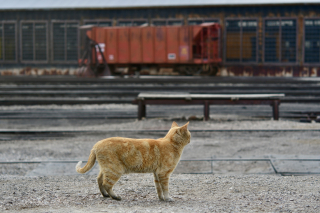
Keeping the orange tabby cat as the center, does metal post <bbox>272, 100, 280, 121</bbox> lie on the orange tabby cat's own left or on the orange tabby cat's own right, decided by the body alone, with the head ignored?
on the orange tabby cat's own left

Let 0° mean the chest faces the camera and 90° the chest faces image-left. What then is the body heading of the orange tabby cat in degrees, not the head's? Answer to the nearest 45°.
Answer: approximately 270°

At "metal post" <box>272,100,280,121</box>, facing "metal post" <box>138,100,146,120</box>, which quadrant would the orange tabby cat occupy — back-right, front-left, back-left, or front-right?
front-left

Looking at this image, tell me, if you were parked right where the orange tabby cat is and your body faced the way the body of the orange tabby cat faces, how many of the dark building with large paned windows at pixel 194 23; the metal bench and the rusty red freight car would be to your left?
3

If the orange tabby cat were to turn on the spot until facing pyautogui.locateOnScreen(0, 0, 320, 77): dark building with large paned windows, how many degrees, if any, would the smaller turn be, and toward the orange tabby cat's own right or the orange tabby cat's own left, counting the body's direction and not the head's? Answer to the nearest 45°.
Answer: approximately 90° to the orange tabby cat's own left

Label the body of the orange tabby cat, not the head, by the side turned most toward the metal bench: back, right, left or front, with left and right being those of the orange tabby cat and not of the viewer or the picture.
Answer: left

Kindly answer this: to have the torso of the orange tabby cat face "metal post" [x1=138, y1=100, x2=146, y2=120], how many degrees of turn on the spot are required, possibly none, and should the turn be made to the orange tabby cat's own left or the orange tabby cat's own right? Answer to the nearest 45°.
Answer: approximately 90° to the orange tabby cat's own left

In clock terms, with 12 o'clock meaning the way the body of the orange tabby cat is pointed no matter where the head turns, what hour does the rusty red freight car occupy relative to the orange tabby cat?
The rusty red freight car is roughly at 9 o'clock from the orange tabby cat.
